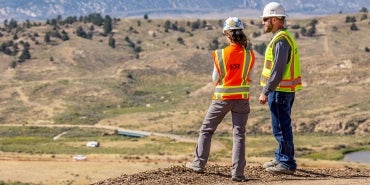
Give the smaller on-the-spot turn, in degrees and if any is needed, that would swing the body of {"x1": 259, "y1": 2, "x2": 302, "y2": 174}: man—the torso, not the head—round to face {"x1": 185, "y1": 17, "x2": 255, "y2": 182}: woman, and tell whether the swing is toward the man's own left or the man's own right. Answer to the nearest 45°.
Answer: approximately 45° to the man's own left

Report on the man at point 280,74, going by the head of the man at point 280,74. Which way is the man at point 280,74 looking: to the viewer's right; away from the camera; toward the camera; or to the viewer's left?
to the viewer's left
